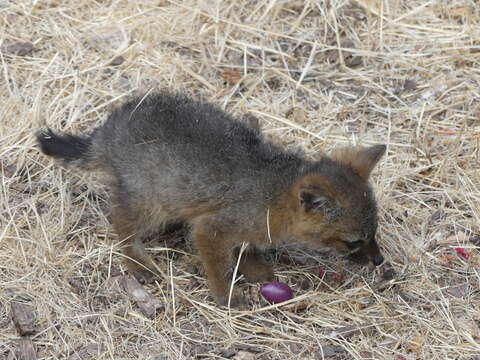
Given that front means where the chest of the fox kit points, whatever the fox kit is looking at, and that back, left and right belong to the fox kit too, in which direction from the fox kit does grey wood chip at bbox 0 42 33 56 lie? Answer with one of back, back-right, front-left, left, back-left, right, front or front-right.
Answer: back-left

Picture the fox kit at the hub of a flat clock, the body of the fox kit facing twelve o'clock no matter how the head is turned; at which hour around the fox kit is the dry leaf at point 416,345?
The dry leaf is roughly at 1 o'clock from the fox kit.

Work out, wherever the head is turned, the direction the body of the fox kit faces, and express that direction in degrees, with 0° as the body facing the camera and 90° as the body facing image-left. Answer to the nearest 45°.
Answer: approximately 270°

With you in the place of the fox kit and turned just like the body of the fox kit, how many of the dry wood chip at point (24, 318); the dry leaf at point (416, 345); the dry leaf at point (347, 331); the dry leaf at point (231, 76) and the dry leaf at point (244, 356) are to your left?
1

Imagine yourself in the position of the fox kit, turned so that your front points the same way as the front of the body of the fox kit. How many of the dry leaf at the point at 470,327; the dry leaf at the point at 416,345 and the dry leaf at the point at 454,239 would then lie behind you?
0

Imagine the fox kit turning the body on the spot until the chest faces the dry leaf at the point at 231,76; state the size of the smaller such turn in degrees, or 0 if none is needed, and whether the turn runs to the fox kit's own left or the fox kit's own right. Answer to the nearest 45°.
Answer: approximately 90° to the fox kit's own left

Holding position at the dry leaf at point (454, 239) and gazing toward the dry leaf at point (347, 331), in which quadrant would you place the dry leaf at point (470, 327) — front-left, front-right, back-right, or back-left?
front-left

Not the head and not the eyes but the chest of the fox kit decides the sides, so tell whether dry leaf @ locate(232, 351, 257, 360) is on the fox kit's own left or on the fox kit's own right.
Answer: on the fox kit's own right

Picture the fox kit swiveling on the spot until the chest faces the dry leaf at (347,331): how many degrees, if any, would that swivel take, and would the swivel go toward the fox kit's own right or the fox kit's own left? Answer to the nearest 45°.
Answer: approximately 45° to the fox kit's own right

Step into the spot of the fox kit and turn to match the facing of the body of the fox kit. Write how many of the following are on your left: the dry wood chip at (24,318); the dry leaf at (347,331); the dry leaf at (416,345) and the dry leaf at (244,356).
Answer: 0

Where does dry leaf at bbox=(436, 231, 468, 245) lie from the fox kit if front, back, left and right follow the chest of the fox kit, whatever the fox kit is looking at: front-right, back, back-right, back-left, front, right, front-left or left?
front

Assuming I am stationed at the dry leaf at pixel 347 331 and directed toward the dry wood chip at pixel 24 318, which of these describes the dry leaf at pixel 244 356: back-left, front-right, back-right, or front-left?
front-left
